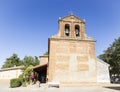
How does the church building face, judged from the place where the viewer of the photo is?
facing the viewer

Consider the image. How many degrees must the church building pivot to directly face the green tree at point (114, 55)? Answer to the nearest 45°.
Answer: approximately 135° to its left
